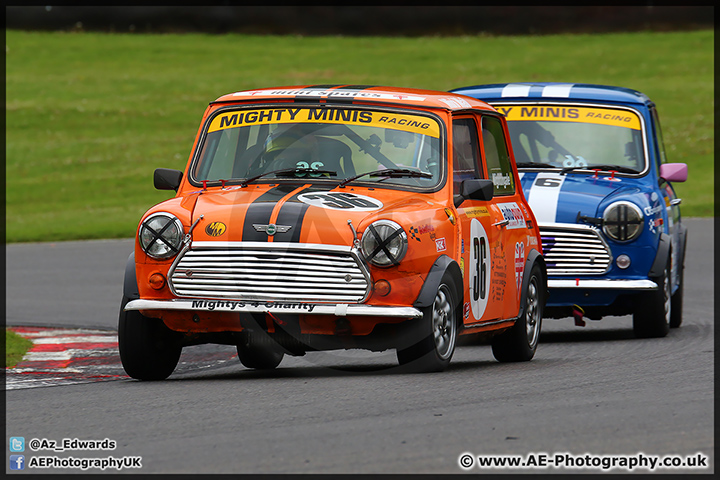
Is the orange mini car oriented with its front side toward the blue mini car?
no

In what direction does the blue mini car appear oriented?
toward the camera

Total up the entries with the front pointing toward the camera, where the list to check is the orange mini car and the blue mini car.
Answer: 2

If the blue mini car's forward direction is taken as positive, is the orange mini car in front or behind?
in front

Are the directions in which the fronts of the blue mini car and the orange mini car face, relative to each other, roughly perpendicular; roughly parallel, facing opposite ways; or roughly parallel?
roughly parallel
